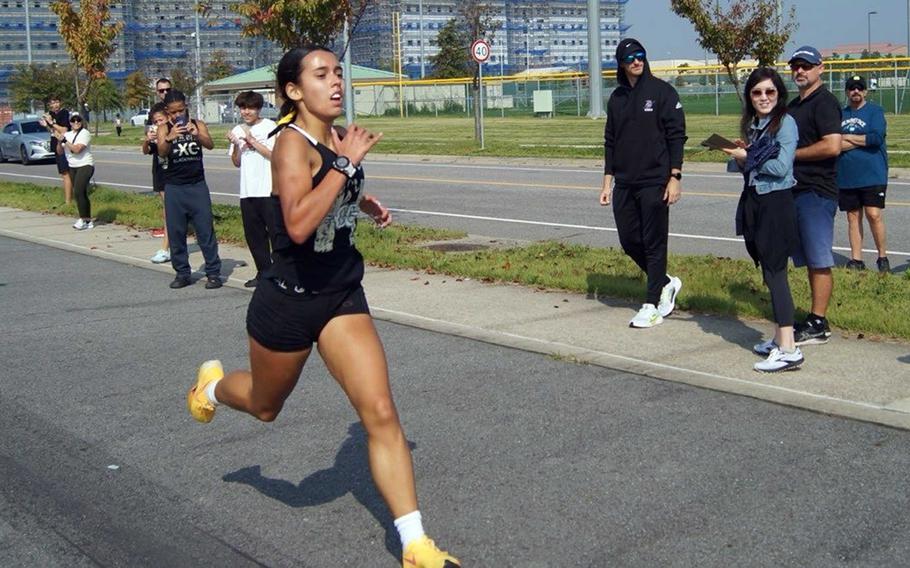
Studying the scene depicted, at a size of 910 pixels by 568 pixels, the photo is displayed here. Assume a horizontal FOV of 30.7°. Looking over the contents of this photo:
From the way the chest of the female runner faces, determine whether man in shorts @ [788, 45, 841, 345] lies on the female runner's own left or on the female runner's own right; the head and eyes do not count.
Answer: on the female runner's own left

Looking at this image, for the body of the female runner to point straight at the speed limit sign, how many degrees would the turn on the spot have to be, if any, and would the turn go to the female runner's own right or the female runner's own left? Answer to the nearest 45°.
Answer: approximately 135° to the female runner's own left

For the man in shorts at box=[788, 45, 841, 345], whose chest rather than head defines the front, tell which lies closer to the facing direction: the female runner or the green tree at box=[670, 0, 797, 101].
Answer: the female runner

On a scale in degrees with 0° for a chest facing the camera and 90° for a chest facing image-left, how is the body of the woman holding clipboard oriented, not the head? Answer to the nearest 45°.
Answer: approximately 45°

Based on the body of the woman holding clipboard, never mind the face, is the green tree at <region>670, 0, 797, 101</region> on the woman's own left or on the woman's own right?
on the woman's own right

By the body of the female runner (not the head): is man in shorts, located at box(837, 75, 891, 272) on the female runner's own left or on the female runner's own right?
on the female runner's own left

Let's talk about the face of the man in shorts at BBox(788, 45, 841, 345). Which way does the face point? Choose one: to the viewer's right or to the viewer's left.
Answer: to the viewer's left
